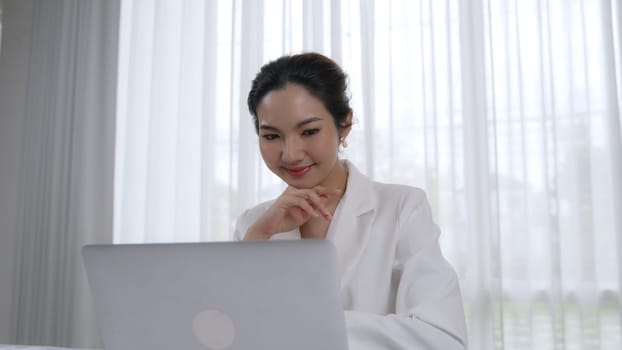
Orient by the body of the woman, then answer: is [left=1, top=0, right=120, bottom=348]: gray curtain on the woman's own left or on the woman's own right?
on the woman's own right

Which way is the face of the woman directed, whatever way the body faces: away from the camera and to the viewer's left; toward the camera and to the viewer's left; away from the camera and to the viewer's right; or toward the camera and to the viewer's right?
toward the camera and to the viewer's left

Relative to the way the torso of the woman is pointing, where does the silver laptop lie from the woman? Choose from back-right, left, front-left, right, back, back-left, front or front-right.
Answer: front-left

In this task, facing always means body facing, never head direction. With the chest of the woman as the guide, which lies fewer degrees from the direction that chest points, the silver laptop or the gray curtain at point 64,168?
the silver laptop
